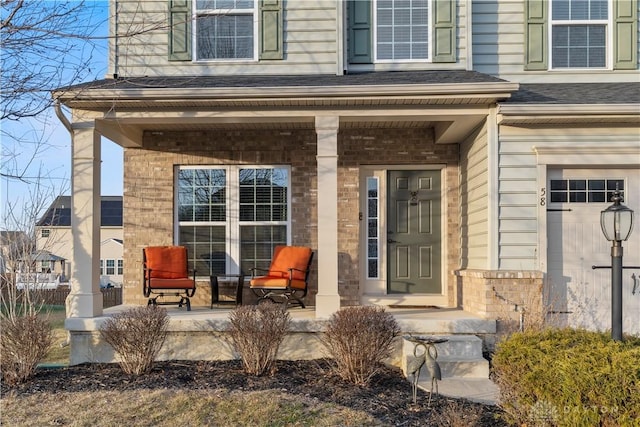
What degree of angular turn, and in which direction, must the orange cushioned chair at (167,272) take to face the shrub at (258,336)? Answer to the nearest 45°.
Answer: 0° — it already faces it

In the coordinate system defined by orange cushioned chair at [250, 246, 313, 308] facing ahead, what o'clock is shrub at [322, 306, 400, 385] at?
The shrub is roughly at 10 o'clock from the orange cushioned chair.

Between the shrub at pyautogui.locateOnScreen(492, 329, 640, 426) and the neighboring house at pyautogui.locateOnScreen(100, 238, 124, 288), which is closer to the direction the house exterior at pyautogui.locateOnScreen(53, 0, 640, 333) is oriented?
the shrub

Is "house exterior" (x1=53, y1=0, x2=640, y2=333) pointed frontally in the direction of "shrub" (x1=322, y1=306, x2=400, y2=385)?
yes

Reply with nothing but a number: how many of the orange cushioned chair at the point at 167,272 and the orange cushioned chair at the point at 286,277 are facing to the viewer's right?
0

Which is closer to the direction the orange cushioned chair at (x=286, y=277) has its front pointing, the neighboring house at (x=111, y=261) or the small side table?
the small side table

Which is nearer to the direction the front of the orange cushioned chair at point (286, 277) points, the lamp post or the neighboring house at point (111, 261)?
the lamp post

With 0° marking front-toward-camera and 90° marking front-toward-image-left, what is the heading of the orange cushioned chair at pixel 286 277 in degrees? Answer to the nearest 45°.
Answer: approximately 45°

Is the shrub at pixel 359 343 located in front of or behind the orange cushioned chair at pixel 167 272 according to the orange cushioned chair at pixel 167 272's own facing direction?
in front
